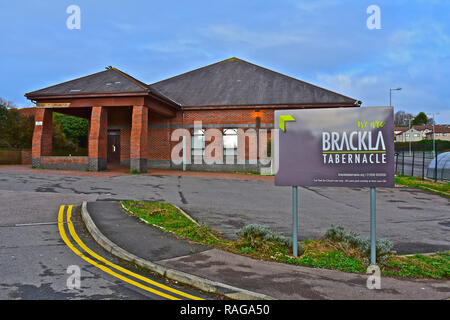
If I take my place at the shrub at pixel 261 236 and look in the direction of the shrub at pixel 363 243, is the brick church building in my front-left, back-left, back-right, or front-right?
back-left

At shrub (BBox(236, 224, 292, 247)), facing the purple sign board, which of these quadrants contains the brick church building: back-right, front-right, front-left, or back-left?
back-left

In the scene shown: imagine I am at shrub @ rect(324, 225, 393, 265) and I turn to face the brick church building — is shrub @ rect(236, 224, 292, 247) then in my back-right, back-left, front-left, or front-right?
front-left

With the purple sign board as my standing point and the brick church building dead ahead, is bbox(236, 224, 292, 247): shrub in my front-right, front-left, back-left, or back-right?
front-left

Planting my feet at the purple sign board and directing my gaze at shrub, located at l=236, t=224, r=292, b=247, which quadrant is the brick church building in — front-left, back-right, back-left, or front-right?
front-right

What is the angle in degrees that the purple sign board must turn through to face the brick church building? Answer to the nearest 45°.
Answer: approximately 135° to its right

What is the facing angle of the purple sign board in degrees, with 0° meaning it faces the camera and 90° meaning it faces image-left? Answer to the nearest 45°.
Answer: approximately 0°
